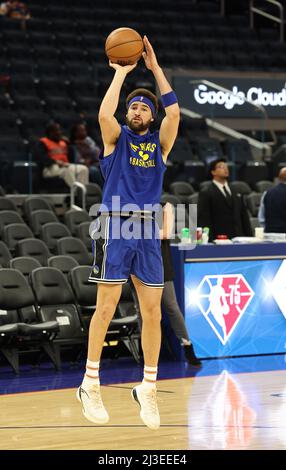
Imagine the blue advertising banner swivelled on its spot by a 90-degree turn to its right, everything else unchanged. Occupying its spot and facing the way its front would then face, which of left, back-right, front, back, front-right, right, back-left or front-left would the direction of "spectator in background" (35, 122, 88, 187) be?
front-right

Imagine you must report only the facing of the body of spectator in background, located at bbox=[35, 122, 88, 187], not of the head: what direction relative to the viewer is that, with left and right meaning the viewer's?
facing the viewer and to the right of the viewer

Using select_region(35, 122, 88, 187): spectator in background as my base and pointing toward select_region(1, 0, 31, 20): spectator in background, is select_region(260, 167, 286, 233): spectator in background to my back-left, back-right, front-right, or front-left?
back-right

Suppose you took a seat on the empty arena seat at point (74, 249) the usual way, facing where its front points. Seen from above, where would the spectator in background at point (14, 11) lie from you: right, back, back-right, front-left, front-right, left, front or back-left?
back-left

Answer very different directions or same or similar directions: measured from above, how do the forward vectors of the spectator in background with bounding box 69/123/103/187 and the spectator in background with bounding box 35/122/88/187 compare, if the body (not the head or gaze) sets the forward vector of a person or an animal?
same or similar directions

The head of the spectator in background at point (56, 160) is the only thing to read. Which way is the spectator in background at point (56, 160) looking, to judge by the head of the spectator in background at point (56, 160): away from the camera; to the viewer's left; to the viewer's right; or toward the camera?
toward the camera

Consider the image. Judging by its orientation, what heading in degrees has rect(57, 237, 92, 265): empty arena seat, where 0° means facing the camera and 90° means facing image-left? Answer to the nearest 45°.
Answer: approximately 315°

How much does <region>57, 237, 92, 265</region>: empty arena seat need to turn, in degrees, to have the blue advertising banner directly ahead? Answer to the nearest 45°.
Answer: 0° — it already faces it

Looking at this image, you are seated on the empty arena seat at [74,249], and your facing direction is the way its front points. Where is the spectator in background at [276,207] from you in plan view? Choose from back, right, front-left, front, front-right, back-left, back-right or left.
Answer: front-left

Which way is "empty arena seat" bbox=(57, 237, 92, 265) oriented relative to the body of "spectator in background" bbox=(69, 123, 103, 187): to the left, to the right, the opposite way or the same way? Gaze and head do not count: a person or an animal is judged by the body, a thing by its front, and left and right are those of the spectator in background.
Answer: the same way

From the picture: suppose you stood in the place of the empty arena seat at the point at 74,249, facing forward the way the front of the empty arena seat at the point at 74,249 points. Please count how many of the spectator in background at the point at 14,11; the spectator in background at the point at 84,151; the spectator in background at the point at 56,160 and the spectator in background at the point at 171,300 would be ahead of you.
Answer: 1

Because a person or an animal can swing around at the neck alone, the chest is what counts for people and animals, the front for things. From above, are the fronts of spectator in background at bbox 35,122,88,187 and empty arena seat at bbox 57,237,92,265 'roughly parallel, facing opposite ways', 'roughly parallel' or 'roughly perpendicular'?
roughly parallel

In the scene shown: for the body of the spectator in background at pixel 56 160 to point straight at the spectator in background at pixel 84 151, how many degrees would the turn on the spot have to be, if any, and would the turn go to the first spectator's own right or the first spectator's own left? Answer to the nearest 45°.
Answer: approximately 90° to the first spectator's own left

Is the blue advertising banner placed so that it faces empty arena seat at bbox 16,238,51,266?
no

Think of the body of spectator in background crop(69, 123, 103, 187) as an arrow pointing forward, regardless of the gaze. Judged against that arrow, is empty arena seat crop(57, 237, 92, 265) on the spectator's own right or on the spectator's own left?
on the spectator's own right

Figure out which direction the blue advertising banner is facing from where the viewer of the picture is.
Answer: facing the viewer

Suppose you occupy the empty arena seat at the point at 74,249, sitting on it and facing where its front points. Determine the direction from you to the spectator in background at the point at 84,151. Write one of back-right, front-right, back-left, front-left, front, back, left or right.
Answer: back-left

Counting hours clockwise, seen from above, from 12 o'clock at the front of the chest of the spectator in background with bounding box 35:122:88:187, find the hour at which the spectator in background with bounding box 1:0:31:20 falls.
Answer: the spectator in background with bounding box 1:0:31:20 is roughly at 7 o'clock from the spectator in background with bounding box 35:122:88:187.
